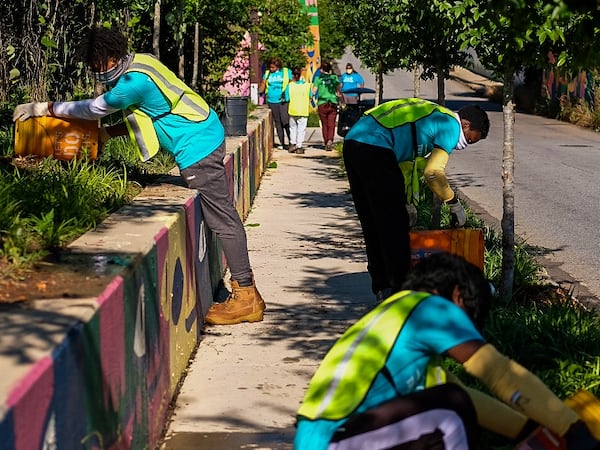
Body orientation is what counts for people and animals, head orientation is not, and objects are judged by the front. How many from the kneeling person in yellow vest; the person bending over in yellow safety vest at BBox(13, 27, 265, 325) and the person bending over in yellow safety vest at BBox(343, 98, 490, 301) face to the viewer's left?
1

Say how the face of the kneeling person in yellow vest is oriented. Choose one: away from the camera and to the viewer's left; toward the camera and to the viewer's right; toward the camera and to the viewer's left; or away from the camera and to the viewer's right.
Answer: away from the camera and to the viewer's right

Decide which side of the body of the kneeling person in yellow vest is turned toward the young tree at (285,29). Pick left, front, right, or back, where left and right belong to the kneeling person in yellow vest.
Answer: left

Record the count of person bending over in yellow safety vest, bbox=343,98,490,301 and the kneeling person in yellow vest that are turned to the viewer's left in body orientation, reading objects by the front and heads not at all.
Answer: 0

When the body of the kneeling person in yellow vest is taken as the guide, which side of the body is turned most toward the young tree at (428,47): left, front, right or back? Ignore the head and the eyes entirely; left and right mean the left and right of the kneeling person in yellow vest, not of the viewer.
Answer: left

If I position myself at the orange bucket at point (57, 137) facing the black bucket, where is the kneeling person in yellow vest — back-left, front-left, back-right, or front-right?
back-right

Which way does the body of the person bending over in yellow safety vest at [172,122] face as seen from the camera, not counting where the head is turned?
to the viewer's left

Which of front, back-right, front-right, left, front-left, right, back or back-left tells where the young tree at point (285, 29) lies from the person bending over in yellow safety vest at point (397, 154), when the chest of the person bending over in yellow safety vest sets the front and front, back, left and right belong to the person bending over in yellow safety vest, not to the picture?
left

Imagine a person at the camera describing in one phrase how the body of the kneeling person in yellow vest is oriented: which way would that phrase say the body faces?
to the viewer's right

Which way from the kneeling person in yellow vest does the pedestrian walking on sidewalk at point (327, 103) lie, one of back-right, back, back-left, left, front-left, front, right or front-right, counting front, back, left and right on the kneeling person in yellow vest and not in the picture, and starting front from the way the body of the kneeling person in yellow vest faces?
left

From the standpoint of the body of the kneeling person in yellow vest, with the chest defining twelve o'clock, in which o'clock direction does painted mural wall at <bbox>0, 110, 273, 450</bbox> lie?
The painted mural wall is roughly at 7 o'clock from the kneeling person in yellow vest.

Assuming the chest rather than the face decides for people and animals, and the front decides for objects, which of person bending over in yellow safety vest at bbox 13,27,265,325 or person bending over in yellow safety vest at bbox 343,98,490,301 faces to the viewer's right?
person bending over in yellow safety vest at bbox 343,98,490,301

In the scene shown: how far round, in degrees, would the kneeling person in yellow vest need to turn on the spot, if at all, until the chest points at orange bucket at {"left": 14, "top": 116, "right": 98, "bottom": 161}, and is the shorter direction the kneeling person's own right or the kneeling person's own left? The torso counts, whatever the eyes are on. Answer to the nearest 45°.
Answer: approximately 135° to the kneeling person's own left

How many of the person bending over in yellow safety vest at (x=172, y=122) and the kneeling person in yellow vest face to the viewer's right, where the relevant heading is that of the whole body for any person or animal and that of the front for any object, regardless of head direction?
1

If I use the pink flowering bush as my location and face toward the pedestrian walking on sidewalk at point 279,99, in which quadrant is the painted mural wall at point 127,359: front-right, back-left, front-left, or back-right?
front-right

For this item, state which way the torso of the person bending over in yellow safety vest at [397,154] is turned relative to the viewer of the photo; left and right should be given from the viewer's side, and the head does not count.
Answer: facing to the right of the viewer

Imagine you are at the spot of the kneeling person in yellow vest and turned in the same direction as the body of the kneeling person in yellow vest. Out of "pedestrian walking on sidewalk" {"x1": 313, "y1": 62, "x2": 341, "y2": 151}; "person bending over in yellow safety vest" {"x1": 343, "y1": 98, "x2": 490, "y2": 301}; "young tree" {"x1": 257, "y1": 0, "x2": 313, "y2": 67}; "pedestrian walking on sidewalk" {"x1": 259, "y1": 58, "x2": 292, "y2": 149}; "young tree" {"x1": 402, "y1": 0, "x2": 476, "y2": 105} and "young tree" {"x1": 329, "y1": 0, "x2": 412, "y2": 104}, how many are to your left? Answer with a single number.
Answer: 6

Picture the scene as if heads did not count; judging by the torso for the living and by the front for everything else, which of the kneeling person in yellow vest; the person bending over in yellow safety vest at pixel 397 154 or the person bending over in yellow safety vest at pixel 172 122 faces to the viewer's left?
the person bending over in yellow safety vest at pixel 172 122
